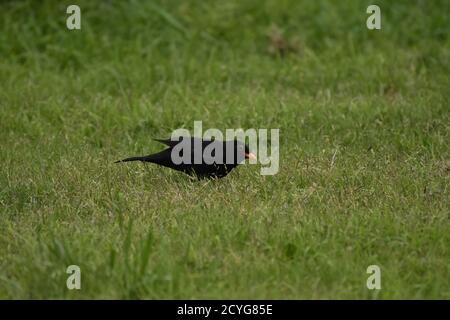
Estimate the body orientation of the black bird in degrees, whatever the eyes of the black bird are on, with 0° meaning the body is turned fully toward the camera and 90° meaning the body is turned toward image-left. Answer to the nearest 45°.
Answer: approximately 270°
